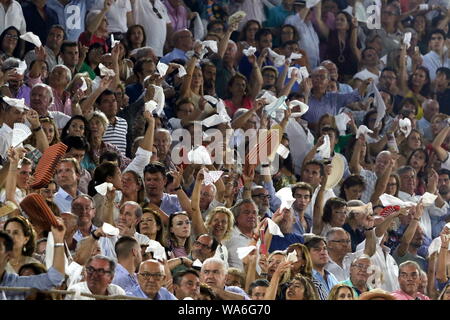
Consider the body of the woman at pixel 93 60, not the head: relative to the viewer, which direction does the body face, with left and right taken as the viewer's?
facing the viewer and to the right of the viewer

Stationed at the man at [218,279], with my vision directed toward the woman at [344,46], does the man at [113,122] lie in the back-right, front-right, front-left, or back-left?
front-left

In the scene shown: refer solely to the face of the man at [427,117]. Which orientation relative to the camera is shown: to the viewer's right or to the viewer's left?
to the viewer's left

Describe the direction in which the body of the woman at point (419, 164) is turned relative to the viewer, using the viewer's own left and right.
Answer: facing the viewer and to the left of the viewer

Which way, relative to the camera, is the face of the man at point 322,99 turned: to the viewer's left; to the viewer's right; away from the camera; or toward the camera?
toward the camera

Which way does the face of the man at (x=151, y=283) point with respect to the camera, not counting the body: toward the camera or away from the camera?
toward the camera

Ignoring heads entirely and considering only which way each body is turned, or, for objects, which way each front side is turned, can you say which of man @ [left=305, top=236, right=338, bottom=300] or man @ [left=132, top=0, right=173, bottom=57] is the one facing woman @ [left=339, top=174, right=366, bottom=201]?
man @ [left=132, top=0, right=173, bottom=57]

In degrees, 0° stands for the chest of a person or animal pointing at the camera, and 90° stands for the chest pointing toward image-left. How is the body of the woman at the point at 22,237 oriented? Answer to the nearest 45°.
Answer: approximately 45°

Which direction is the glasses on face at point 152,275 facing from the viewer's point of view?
toward the camera

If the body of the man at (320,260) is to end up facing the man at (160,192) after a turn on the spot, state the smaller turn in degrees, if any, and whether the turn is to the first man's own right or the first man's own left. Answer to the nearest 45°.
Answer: approximately 135° to the first man's own right

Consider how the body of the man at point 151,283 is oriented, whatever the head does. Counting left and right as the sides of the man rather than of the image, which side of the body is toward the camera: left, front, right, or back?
front

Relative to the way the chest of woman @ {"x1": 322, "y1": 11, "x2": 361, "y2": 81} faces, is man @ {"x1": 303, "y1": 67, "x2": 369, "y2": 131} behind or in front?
in front
